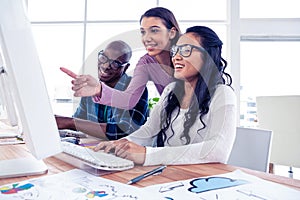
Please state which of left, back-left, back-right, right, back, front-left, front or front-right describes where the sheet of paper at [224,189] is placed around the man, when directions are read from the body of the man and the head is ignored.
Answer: front-left

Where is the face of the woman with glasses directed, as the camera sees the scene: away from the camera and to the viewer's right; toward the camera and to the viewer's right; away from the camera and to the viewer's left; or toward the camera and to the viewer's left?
toward the camera and to the viewer's left

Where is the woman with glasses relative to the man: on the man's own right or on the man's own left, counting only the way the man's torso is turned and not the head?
on the man's own left

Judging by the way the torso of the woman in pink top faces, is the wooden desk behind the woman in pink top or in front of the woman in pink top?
in front

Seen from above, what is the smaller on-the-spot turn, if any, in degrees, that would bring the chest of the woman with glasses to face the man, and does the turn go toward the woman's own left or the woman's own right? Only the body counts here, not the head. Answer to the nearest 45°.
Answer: approximately 90° to the woman's own right

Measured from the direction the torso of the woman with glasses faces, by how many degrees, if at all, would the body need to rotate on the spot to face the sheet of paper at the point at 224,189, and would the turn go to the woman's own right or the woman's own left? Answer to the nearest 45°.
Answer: approximately 45° to the woman's own left

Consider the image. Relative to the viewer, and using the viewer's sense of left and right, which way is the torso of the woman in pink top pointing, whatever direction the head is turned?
facing the viewer and to the left of the viewer

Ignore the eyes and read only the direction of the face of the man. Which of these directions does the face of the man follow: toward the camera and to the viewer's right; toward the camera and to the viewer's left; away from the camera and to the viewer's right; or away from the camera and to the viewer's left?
toward the camera and to the viewer's left

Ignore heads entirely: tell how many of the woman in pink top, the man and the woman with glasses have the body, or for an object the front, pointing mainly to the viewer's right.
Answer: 0
